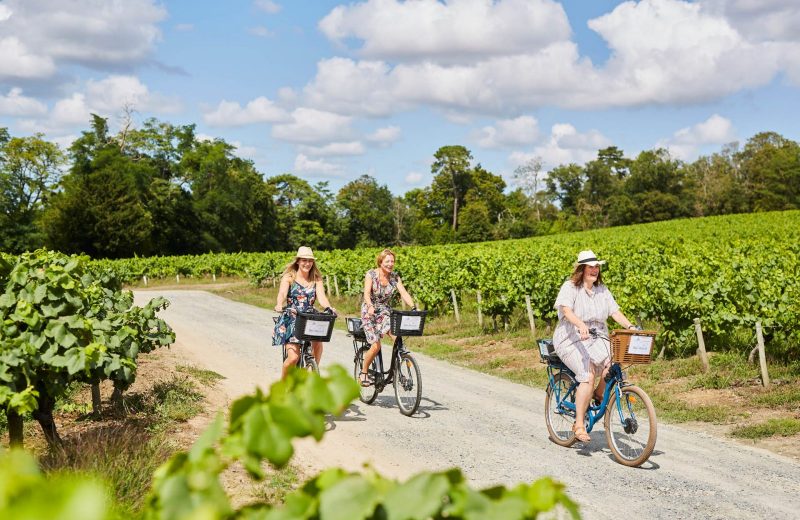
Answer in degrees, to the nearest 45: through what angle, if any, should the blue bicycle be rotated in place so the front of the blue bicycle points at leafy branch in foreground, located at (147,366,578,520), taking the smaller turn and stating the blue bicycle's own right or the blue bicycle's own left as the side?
approximately 45° to the blue bicycle's own right

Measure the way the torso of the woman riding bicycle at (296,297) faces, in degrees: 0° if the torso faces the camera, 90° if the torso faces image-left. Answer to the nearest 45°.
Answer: approximately 315°

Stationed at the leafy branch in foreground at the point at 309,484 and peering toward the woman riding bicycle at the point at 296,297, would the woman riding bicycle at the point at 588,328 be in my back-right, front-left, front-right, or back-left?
front-right

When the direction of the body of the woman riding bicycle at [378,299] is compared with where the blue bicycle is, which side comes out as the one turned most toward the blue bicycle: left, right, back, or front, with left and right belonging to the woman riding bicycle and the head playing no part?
front

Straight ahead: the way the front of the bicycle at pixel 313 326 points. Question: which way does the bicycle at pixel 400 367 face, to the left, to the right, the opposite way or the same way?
the same way

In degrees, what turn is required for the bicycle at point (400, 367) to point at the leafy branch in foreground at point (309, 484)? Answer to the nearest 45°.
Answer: approximately 45° to its right

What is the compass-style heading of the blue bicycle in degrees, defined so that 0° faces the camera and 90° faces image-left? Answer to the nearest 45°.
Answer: approximately 315°

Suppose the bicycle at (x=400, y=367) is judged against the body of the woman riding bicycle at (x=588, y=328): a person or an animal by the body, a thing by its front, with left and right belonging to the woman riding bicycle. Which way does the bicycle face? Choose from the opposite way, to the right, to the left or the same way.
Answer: the same way

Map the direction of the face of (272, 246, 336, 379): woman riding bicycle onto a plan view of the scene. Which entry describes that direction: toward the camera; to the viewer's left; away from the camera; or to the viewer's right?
toward the camera

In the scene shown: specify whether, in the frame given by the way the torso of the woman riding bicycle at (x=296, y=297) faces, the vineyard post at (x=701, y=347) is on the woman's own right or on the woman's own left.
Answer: on the woman's own left

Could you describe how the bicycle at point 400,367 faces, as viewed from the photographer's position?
facing the viewer and to the right of the viewer

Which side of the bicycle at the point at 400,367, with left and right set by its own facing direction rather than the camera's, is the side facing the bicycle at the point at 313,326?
right

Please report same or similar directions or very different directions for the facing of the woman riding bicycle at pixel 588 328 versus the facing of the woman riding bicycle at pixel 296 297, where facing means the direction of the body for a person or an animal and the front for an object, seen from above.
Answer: same or similar directions

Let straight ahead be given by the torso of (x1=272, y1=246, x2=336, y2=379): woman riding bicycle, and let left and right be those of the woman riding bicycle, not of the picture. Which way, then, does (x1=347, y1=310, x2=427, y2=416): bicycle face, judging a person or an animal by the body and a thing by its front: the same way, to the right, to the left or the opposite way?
the same way

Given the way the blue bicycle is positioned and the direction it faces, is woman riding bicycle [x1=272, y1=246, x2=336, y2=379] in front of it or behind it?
behind

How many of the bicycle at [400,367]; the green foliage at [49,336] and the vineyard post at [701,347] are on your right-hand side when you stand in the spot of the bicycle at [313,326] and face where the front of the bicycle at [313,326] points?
1
